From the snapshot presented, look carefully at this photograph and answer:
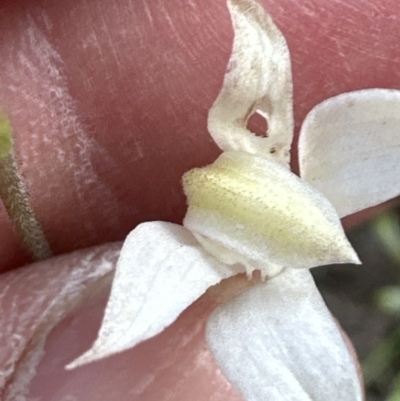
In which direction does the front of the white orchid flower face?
toward the camera
